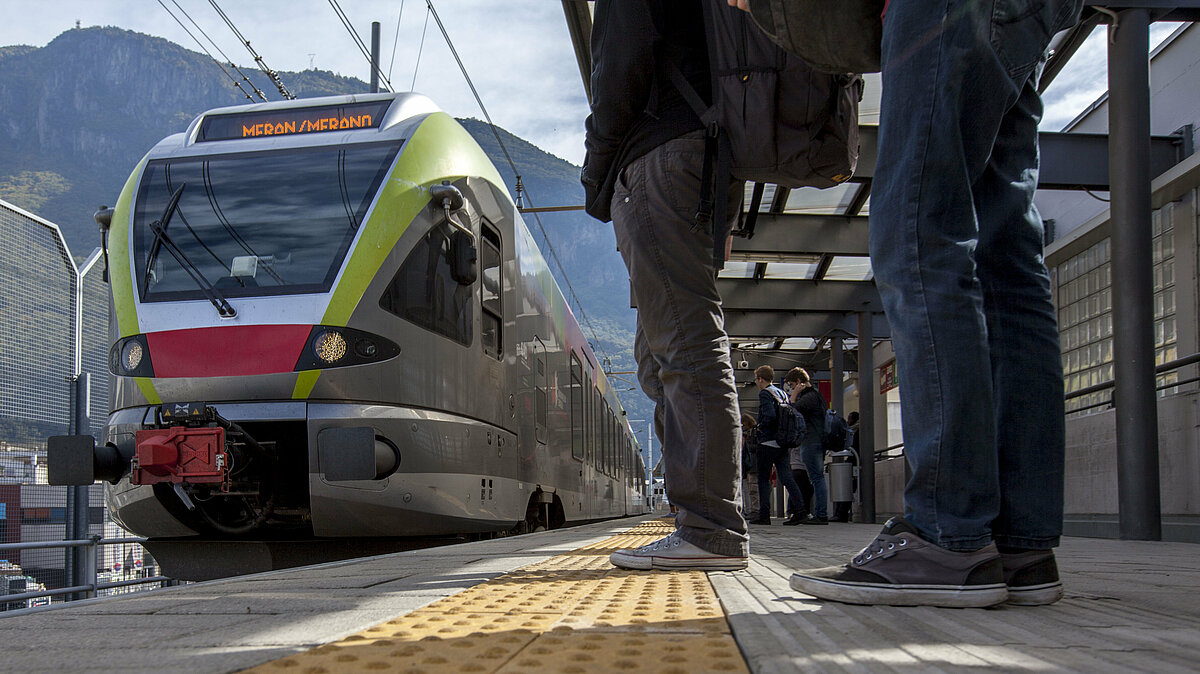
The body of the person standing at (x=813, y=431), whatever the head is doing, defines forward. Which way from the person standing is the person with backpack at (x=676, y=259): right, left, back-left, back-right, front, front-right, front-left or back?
left

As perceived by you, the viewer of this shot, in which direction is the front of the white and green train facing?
facing the viewer and to the left of the viewer

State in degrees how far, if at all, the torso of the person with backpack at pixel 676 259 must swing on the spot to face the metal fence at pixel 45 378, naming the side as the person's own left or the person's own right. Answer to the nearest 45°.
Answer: approximately 45° to the person's own right

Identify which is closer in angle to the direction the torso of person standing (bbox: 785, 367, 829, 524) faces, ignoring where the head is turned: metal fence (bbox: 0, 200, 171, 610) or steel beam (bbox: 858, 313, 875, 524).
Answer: the metal fence

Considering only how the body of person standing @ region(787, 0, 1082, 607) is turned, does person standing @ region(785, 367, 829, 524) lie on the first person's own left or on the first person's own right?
on the first person's own right

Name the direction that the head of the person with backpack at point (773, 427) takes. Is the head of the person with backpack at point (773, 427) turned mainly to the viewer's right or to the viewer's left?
to the viewer's left

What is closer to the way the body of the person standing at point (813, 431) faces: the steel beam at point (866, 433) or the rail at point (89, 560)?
the rail

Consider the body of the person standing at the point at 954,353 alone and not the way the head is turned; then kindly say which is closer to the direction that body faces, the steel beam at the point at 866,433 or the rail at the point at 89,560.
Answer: the rail

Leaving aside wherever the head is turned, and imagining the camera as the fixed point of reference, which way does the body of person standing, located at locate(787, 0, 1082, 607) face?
to the viewer's left

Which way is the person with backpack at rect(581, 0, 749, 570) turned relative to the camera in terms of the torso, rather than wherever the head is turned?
to the viewer's left

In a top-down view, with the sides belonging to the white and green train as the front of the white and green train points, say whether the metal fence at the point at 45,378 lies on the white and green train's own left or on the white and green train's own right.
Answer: on the white and green train's own right

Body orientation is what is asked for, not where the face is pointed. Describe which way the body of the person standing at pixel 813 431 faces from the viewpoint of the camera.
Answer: to the viewer's left

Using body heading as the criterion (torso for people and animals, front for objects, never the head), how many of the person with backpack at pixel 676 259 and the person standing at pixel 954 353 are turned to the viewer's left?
2
